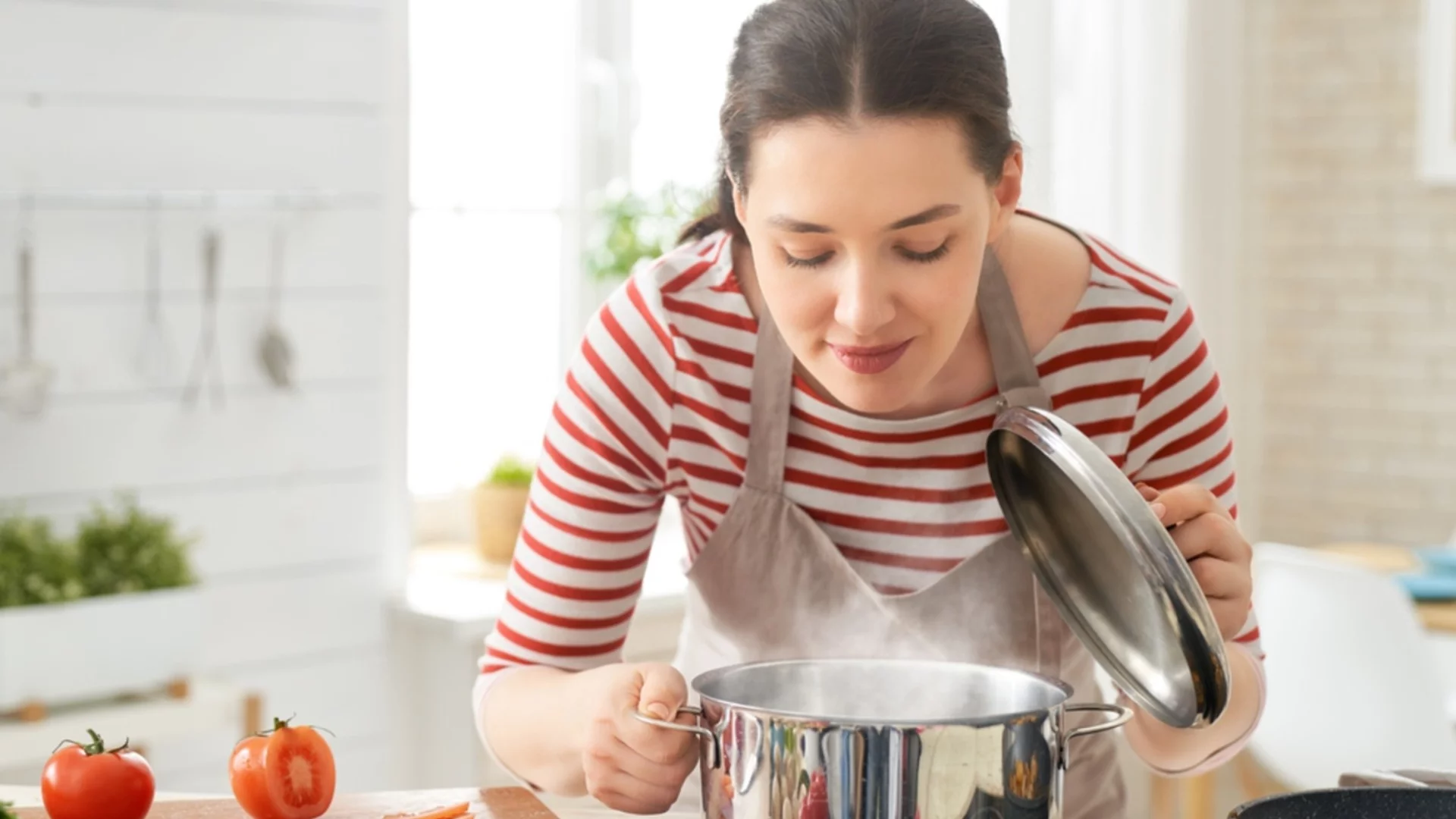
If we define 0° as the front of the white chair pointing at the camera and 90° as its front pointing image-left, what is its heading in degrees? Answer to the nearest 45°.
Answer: approximately 225°

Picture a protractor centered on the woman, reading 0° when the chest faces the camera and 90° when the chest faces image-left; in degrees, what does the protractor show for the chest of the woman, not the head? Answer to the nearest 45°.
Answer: approximately 0°

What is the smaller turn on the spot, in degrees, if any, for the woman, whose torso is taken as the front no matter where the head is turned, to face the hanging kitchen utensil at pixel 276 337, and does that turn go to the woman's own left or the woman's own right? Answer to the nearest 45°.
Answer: approximately 135° to the woman's own right

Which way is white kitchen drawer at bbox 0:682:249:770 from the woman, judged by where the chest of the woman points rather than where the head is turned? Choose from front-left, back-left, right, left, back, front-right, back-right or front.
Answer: back-right

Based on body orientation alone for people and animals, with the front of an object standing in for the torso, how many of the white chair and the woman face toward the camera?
1

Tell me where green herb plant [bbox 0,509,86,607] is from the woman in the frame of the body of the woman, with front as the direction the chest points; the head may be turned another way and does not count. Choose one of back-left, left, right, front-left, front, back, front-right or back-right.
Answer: back-right

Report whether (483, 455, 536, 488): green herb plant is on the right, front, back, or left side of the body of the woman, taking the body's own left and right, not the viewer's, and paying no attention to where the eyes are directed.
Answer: back

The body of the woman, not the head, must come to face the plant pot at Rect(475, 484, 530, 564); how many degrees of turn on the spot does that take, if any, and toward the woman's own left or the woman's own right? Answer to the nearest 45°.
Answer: approximately 180°
